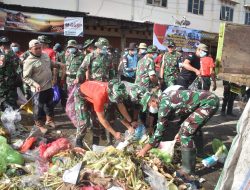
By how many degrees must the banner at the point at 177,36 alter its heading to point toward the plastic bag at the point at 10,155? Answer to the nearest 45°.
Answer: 0° — it already faces it

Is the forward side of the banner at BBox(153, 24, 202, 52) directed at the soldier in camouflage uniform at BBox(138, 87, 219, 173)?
yes

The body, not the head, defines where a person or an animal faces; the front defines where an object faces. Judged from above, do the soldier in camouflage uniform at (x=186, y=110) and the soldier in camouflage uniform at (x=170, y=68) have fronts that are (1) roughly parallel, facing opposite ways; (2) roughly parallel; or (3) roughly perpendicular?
roughly perpendicular

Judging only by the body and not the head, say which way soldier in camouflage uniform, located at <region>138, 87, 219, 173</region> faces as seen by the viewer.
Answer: to the viewer's left

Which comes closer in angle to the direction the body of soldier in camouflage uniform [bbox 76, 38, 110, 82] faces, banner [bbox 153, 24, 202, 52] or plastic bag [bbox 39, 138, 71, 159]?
the plastic bag

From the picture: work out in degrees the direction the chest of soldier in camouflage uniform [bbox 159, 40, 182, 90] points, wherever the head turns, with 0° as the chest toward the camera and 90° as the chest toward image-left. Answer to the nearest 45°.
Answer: approximately 0°
